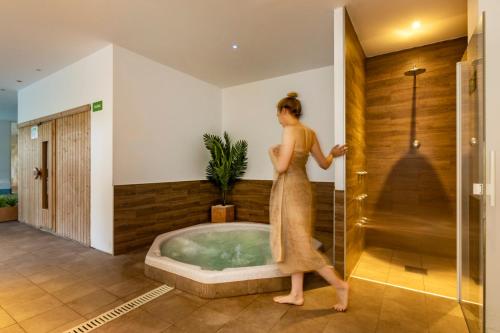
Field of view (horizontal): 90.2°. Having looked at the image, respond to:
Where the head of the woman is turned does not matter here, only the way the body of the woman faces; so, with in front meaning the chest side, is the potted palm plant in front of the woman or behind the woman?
in front

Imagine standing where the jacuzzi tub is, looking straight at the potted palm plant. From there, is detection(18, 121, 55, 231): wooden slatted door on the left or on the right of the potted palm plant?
left

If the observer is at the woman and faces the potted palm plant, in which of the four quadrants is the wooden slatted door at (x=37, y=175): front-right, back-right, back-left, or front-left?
front-left

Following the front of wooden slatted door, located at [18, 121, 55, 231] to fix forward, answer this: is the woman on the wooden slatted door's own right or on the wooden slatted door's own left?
on the wooden slatted door's own left

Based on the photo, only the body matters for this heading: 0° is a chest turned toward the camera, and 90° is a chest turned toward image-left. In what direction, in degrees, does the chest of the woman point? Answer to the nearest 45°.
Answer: approximately 135°

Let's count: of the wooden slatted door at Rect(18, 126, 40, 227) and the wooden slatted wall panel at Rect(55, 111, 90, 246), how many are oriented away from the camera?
0

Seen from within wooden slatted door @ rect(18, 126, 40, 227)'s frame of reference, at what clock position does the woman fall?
The woman is roughly at 10 o'clock from the wooden slatted door.

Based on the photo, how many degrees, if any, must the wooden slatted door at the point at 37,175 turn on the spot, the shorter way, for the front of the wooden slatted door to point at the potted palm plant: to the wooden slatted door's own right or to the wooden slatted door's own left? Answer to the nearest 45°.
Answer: approximately 90° to the wooden slatted door's own left

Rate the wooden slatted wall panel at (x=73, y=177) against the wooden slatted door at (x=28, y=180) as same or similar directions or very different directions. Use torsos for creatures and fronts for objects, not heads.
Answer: same or similar directions
